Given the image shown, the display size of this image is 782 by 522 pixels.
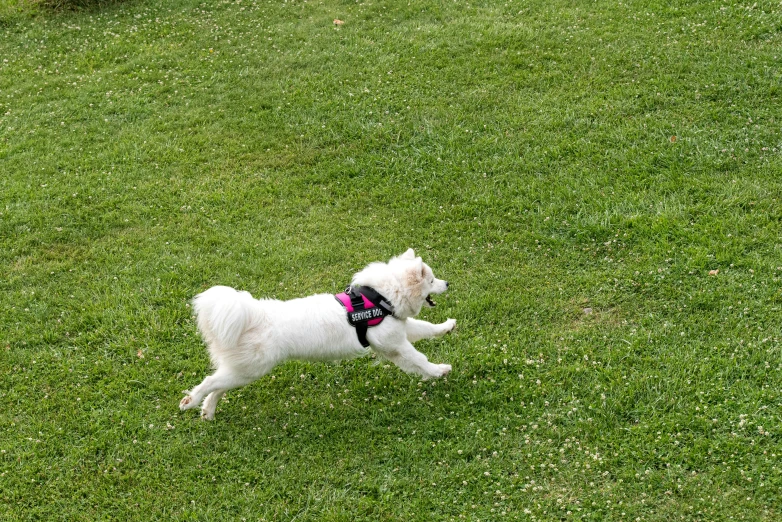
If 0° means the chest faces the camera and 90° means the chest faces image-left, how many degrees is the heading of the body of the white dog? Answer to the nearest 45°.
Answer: approximately 270°
